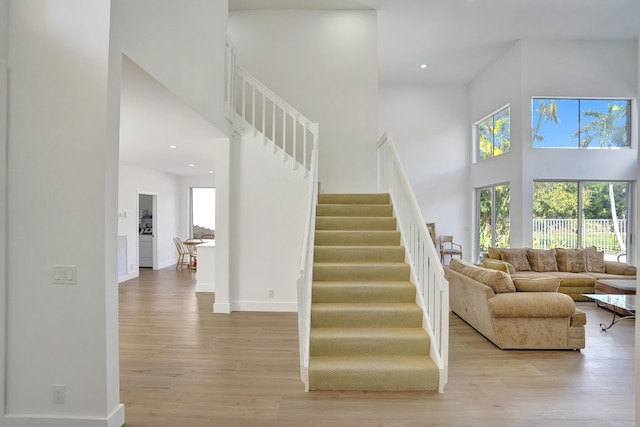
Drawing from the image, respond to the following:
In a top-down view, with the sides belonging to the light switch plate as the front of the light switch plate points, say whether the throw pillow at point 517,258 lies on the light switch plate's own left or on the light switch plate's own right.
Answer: on the light switch plate's own left

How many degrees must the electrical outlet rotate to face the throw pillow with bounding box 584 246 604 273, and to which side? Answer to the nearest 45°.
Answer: approximately 90° to its left

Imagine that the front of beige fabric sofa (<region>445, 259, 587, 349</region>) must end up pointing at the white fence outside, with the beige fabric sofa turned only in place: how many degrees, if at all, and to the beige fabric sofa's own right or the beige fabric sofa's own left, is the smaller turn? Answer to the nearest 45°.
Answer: approximately 45° to the beige fabric sofa's own left

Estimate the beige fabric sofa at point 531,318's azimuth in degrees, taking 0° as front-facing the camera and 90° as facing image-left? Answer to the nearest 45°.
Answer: approximately 225°

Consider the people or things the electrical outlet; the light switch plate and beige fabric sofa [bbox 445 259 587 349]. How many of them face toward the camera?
2

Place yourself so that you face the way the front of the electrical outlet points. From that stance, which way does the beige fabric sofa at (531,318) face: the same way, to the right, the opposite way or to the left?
to the left

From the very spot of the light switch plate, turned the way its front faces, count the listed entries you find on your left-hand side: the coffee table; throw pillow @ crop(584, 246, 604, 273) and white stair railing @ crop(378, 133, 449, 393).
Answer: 3

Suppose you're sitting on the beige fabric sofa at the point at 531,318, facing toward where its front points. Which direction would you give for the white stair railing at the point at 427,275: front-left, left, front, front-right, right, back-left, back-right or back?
back

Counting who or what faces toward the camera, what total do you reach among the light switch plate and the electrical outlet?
2
